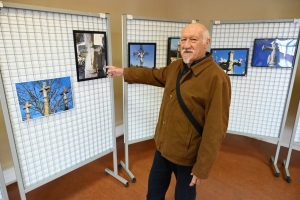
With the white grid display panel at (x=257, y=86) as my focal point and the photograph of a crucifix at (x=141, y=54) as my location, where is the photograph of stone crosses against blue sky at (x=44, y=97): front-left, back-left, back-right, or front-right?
back-right

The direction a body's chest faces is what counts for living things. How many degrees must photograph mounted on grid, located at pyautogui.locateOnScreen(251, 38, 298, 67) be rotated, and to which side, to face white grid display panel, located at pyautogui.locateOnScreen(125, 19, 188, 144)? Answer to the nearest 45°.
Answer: approximately 45° to its right

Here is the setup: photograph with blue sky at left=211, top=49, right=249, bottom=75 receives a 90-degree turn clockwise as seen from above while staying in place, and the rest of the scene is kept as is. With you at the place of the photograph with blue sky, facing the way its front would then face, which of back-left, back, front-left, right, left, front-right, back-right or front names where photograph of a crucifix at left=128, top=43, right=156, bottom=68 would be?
front-left

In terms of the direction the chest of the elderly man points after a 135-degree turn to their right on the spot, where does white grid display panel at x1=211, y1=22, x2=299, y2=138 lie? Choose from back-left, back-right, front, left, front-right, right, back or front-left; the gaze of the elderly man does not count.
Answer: front-right

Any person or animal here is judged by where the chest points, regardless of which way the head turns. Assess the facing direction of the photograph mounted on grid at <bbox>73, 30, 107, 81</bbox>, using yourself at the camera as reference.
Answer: facing the viewer and to the right of the viewer

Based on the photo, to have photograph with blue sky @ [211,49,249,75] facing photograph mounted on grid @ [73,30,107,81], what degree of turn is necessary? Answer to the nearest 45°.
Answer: approximately 45° to its right

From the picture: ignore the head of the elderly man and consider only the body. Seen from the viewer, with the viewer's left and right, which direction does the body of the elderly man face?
facing the viewer and to the left of the viewer

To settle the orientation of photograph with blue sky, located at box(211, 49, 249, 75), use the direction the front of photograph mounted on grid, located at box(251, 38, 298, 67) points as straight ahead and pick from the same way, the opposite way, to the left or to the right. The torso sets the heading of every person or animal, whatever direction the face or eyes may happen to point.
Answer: the same way

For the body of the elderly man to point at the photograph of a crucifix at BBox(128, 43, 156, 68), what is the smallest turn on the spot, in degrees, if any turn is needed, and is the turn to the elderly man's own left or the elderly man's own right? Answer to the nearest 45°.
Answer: approximately 90° to the elderly man's own right

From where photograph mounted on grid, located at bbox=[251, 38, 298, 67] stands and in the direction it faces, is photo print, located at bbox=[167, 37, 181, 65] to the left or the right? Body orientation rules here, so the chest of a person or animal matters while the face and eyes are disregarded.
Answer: on its right

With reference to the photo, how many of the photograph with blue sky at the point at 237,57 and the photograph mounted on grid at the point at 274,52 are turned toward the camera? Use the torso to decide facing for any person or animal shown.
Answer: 2

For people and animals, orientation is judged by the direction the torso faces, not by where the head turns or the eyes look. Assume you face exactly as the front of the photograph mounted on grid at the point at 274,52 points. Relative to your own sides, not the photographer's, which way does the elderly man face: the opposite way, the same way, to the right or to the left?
the same way

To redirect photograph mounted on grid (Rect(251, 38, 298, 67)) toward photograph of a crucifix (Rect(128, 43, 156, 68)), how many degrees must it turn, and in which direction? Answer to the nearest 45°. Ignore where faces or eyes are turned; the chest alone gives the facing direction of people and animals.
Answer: approximately 45° to its right

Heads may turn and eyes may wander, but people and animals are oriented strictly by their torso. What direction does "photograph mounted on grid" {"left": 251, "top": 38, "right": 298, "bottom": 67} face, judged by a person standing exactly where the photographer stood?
facing the viewer

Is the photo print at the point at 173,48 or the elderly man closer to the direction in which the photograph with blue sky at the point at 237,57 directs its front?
the elderly man

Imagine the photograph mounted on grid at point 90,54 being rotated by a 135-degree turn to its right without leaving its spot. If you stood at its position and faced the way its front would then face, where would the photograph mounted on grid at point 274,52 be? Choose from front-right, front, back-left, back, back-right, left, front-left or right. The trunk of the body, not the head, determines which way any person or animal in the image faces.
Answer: back
